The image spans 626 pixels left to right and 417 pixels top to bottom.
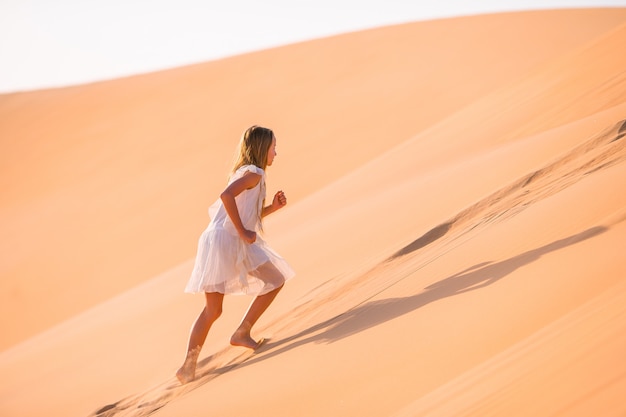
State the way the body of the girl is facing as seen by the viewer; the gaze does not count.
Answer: to the viewer's right
